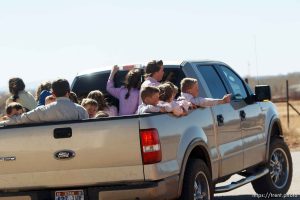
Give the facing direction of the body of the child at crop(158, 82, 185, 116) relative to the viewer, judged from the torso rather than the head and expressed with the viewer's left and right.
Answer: facing away from the viewer and to the right of the viewer

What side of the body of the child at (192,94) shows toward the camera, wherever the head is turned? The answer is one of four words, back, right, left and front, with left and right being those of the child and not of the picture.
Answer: right

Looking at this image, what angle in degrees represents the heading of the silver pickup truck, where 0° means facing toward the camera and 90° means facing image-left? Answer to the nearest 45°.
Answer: approximately 225°

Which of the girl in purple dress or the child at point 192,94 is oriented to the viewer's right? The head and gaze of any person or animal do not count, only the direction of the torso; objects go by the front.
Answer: the child

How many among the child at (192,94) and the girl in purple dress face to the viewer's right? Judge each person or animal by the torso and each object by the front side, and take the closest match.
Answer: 1
